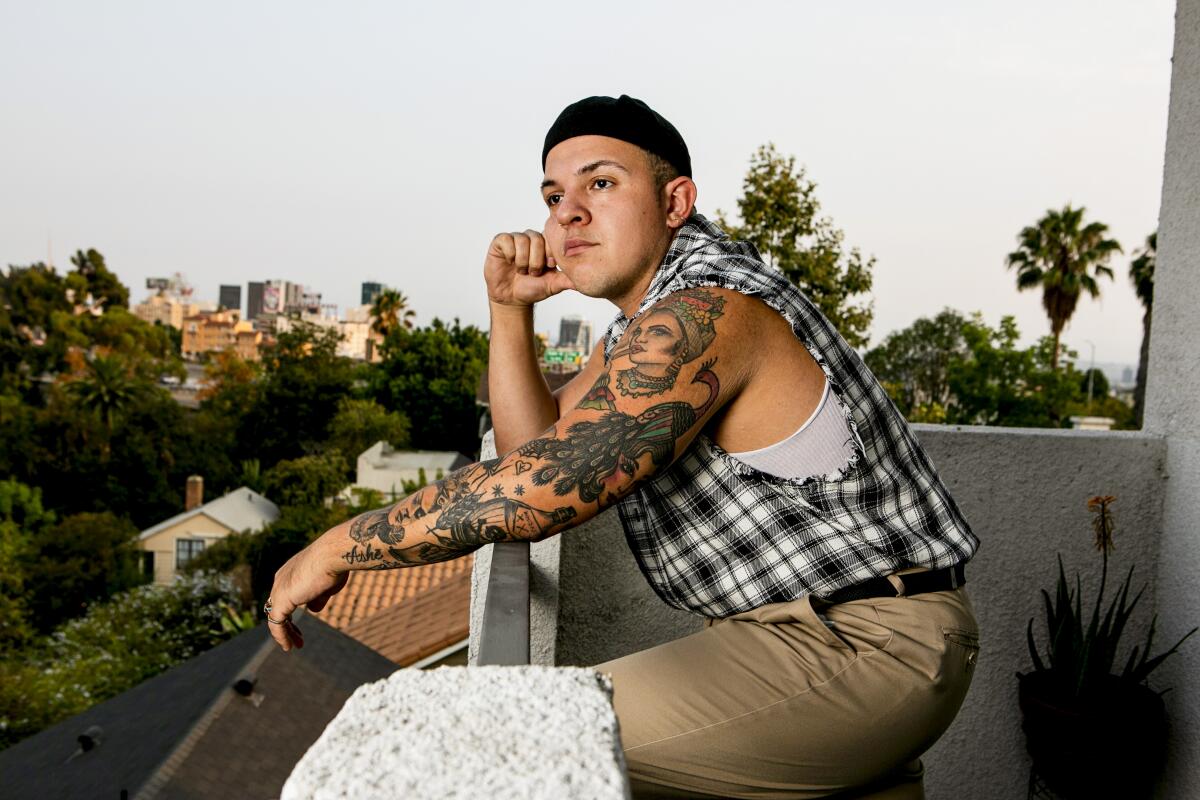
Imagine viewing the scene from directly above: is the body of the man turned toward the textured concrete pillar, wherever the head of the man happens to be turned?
no

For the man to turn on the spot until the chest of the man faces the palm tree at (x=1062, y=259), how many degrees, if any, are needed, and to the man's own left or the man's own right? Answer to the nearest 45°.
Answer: approximately 135° to the man's own right

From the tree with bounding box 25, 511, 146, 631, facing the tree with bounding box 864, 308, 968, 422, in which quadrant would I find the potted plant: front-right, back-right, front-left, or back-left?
front-right

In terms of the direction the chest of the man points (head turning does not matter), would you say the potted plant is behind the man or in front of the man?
behind

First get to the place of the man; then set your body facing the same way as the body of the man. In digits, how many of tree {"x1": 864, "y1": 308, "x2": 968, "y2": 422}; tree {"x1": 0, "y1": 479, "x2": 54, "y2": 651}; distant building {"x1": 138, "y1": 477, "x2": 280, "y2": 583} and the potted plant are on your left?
0

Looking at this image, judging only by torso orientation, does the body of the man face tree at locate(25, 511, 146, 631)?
no

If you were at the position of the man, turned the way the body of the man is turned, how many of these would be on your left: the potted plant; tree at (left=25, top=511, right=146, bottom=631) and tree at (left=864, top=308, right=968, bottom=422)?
0

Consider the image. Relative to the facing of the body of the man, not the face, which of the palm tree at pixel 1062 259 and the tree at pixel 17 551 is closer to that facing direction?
the tree

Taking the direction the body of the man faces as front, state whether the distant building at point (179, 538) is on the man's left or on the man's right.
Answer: on the man's right

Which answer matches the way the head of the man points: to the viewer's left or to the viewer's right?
to the viewer's left

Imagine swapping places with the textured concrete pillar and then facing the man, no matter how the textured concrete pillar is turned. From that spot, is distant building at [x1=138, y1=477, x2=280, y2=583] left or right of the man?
left

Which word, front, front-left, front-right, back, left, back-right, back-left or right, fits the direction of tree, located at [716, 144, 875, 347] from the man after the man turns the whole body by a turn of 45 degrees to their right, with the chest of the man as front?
front-right

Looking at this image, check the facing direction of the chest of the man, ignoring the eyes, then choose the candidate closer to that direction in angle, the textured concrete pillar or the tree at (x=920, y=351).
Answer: the textured concrete pillar

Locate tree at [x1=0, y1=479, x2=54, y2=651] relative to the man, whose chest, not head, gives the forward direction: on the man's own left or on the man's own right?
on the man's own right

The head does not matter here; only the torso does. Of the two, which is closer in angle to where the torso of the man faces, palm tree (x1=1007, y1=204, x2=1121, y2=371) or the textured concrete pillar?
the textured concrete pillar

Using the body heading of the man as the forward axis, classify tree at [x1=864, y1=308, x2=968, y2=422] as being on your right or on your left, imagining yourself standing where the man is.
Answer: on your right

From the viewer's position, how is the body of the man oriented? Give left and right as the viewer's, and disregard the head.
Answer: facing to the left of the viewer
